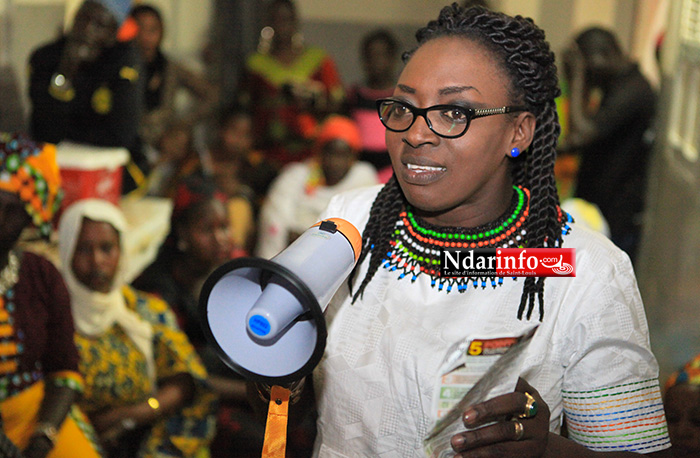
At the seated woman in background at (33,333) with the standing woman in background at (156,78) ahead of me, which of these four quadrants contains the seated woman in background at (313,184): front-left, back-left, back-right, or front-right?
front-right

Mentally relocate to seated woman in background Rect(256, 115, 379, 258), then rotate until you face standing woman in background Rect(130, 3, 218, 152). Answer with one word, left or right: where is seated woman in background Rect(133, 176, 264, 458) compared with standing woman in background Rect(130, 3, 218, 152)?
left

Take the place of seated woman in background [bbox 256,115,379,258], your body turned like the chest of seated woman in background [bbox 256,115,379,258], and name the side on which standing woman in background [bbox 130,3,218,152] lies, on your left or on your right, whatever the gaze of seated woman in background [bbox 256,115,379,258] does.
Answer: on your right

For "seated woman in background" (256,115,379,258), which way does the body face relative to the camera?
toward the camera

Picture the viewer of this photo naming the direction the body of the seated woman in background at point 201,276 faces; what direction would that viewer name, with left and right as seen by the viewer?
facing the viewer and to the right of the viewer

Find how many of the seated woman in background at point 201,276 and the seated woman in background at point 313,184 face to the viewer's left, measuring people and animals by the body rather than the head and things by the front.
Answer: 0

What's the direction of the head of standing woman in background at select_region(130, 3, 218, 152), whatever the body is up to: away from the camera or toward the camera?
toward the camera
